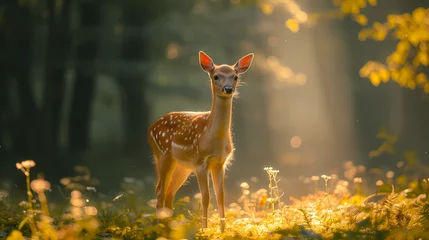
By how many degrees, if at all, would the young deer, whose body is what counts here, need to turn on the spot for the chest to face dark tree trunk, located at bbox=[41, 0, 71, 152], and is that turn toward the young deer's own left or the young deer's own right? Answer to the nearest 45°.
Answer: approximately 180°

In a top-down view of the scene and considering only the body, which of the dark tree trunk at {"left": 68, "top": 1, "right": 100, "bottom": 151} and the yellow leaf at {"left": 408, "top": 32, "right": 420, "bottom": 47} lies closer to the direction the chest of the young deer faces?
the yellow leaf

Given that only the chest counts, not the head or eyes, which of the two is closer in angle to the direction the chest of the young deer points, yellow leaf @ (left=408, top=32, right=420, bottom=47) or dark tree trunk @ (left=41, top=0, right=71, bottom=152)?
the yellow leaf

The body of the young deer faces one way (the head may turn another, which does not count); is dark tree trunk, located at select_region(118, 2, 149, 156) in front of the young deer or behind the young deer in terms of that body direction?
behind

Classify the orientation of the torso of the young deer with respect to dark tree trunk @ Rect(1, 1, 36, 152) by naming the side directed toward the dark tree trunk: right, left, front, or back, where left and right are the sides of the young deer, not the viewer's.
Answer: back

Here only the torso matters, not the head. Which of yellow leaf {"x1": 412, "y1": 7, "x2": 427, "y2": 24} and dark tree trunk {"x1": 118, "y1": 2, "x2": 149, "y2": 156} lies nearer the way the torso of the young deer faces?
the yellow leaf

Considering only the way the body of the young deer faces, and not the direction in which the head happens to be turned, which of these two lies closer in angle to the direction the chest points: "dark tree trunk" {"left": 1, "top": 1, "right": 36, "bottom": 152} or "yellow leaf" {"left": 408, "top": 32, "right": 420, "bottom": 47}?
the yellow leaf

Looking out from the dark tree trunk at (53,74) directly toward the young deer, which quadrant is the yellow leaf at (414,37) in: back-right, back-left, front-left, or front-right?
front-left

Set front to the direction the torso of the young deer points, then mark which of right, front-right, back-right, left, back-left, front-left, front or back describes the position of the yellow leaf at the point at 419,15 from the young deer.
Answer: front-left

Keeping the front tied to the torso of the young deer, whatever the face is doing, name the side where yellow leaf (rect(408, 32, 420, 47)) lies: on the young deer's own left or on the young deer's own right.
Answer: on the young deer's own left

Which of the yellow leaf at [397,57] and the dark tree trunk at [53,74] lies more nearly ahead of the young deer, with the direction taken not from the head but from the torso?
the yellow leaf

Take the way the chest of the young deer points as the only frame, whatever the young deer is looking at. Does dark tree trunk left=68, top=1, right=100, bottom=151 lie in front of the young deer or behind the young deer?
behind
